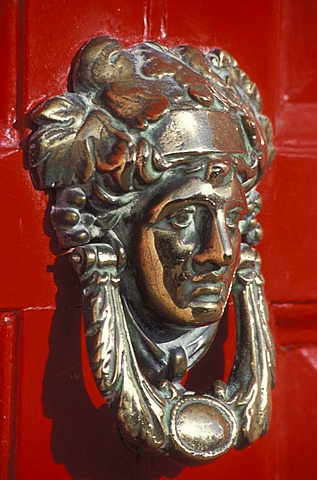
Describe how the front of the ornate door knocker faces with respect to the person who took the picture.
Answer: facing the viewer and to the right of the viewer
